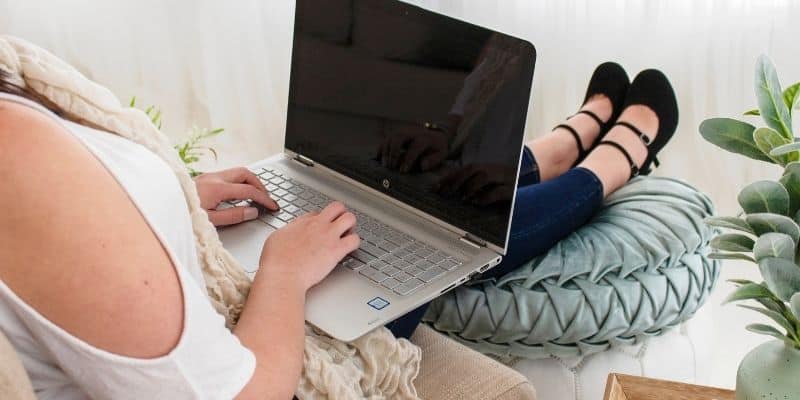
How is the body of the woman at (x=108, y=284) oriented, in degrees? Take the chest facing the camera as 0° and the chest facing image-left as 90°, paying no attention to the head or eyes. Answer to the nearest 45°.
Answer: approximately 225°

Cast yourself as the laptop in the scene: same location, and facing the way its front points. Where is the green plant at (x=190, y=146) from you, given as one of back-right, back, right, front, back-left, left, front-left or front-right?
right

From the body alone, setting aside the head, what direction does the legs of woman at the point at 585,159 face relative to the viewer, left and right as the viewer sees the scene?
facing away from the viewer and to the right of the viewer
